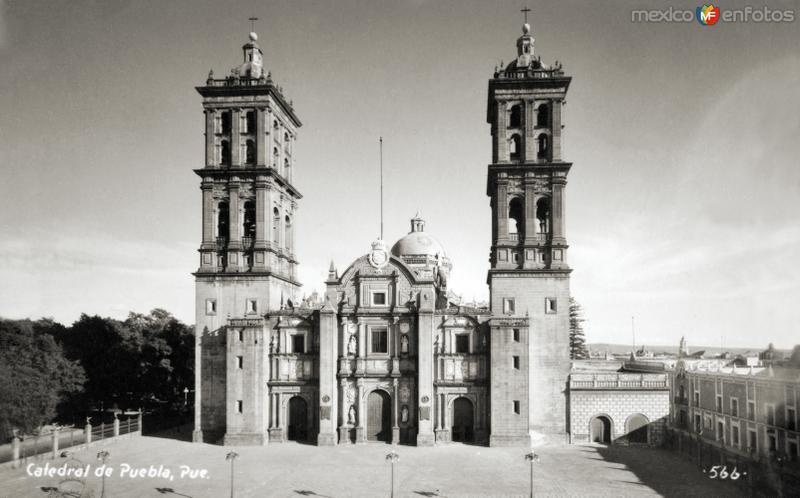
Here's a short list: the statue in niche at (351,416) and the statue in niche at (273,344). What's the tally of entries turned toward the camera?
2

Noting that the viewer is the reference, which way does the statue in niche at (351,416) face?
facing the viewer

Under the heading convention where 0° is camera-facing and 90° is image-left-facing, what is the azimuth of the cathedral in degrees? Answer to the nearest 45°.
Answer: approximately 0°

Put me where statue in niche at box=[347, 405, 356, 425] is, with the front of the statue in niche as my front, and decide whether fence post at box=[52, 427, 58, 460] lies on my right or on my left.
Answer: on my right

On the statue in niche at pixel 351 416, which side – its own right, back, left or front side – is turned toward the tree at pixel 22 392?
right

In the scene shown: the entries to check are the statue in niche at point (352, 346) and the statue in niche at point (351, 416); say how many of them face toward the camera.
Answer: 2

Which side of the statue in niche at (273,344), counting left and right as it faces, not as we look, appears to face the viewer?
front

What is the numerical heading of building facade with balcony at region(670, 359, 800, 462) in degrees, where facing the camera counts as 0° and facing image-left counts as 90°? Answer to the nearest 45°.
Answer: approximately 45°

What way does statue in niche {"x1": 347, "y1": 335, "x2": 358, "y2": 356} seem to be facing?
toward the camera

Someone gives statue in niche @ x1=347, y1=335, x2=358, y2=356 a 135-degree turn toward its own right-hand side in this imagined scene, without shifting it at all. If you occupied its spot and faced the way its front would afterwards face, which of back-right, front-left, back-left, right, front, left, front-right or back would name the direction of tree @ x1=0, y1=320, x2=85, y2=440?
front-left

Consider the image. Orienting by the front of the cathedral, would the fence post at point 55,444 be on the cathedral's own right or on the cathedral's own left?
on the cathedral's own right
